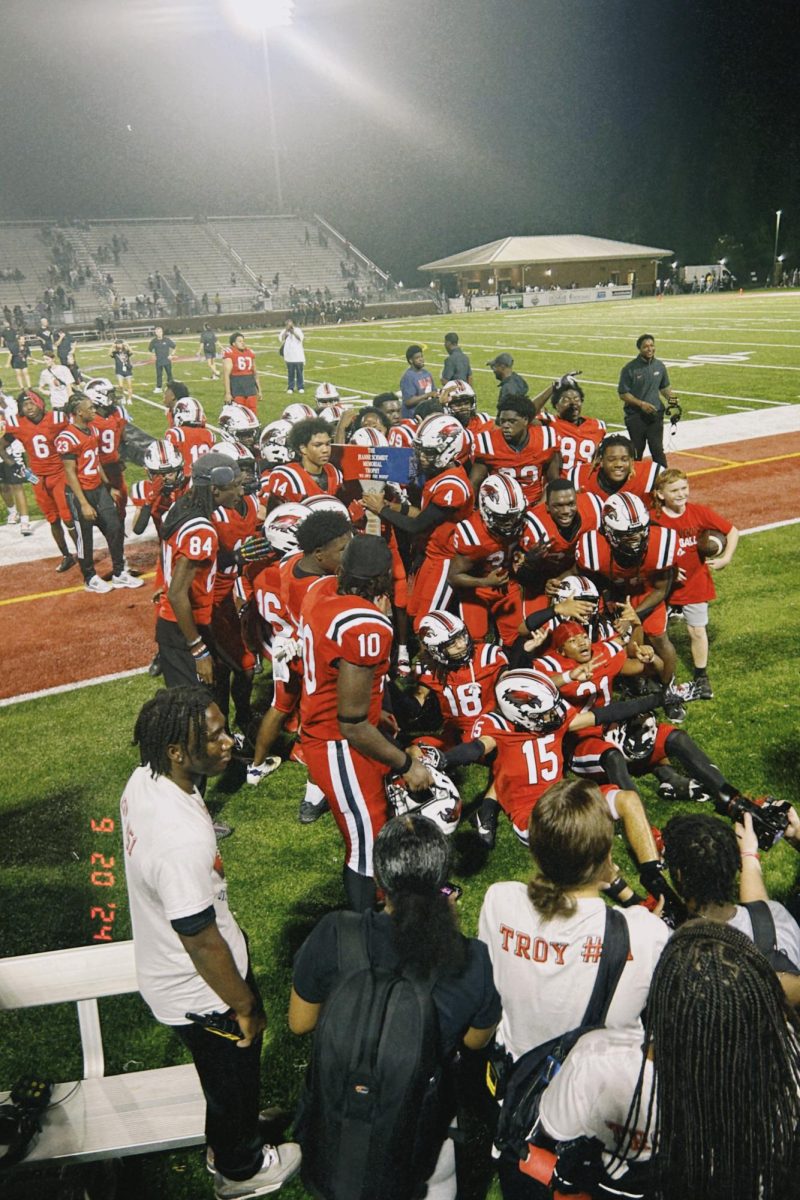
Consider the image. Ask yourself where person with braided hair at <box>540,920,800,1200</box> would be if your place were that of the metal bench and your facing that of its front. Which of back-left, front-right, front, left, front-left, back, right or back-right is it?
front-left

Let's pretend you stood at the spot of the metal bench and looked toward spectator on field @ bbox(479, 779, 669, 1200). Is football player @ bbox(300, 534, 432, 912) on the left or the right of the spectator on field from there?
left

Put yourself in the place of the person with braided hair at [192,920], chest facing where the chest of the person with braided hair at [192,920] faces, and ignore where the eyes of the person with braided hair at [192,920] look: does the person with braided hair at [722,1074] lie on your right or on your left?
on your right

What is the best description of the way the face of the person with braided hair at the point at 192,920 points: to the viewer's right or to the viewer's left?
to the viewer's right

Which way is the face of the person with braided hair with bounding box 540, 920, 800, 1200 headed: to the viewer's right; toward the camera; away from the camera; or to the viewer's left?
away from the camera

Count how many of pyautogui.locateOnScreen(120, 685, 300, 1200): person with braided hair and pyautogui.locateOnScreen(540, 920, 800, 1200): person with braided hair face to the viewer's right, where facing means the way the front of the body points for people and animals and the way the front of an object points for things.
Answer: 1

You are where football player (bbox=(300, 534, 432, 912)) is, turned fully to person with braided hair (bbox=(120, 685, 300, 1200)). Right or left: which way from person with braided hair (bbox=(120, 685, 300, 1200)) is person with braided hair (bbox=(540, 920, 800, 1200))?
left

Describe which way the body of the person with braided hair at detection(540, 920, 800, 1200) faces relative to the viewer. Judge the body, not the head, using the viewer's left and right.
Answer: facing away from the viewer

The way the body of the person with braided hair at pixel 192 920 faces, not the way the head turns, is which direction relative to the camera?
to the viewer's right

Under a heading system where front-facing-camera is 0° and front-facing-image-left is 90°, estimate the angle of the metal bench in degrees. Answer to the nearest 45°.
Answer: approximately 0°

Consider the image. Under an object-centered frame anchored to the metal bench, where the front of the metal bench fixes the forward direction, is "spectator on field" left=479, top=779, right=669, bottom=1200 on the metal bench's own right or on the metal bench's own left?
on the metal bench's own left
